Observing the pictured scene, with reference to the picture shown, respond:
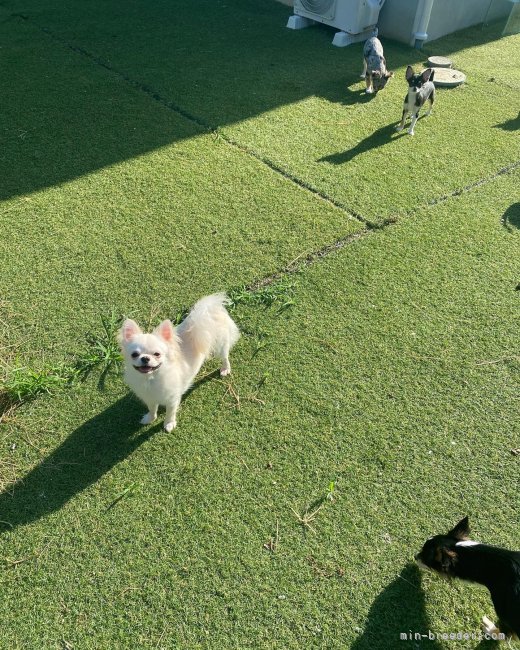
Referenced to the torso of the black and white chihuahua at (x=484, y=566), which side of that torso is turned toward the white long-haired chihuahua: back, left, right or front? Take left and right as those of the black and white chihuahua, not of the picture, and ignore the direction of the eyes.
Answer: front

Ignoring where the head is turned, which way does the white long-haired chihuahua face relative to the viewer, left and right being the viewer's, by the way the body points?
facing the viewer and to the left of the viewer

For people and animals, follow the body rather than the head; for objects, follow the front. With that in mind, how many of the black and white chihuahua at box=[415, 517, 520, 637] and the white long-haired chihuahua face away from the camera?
0

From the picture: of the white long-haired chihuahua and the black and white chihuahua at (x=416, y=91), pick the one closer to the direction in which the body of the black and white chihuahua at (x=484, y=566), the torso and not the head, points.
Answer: the white long-haired chihuahua

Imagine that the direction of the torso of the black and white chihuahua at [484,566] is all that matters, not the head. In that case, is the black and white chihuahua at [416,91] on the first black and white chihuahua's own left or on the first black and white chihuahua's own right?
on the first black and white chihuahua's own right

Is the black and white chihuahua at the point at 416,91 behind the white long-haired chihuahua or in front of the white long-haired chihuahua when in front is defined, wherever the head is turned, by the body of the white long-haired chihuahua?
behind

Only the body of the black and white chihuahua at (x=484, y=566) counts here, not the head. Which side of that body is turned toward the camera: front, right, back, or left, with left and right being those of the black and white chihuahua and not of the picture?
left

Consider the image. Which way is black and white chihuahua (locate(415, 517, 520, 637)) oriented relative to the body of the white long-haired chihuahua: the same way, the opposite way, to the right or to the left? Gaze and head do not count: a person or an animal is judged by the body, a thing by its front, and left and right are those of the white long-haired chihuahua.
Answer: to the right

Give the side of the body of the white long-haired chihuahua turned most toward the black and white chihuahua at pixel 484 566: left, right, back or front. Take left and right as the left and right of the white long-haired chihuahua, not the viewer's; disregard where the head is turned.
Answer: left
